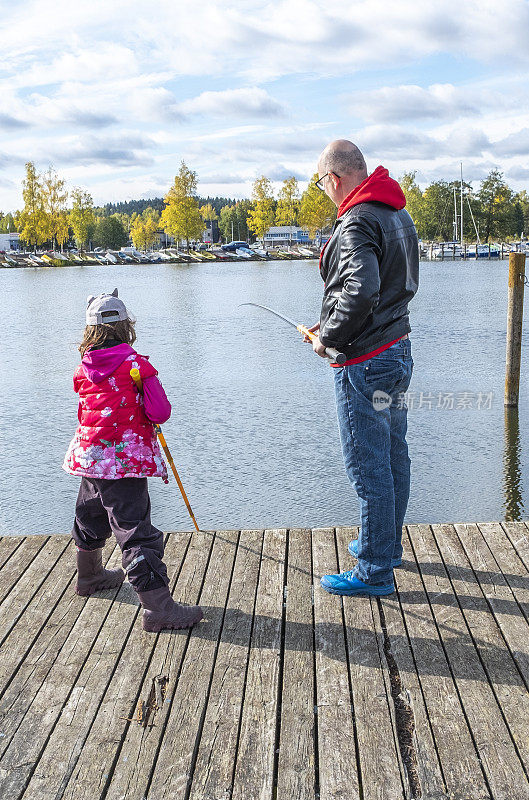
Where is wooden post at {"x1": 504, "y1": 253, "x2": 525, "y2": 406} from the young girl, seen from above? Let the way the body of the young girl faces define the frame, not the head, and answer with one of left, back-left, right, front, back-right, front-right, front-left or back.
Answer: front

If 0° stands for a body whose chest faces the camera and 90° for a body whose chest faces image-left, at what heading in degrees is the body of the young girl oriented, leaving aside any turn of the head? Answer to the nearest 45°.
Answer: approximately 225°

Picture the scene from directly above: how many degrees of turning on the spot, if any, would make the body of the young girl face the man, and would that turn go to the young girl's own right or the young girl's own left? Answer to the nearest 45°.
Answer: approximately 45° to the young girl's own right

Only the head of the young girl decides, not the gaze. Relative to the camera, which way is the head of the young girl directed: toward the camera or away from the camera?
away from the camera

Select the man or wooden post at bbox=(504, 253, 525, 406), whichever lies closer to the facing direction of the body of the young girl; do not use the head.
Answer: the wooden post
